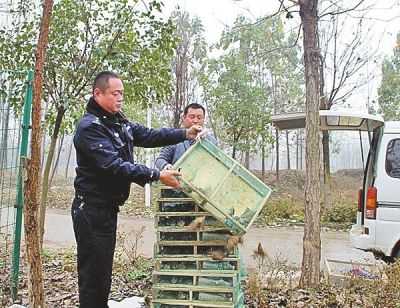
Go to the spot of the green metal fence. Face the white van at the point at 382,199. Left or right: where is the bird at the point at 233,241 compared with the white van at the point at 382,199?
right
